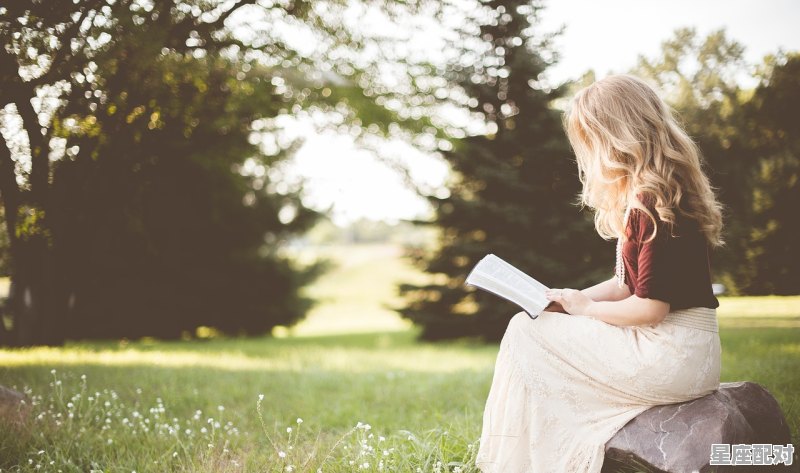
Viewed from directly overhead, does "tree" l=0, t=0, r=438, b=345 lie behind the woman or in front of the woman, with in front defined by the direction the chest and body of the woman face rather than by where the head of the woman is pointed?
in front

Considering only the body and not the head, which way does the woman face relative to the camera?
to the viewer's left

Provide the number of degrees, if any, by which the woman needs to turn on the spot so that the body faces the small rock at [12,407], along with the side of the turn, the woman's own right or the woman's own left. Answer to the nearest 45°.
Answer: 0° — they already face it

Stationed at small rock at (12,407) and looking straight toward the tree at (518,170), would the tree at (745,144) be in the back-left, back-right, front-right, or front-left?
front-right

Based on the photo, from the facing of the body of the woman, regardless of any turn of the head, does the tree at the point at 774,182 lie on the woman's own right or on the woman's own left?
on the woman's own right

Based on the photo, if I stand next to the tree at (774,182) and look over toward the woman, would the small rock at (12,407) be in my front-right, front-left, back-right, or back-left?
front-right

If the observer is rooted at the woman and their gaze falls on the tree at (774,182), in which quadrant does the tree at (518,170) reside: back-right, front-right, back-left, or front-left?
front-left

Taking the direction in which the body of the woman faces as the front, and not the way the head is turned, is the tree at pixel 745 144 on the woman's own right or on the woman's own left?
on the woman's own right

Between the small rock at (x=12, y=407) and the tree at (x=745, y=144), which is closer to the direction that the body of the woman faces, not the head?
the small rock

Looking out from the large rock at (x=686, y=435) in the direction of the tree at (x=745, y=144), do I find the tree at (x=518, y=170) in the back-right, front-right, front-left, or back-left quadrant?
front-left
